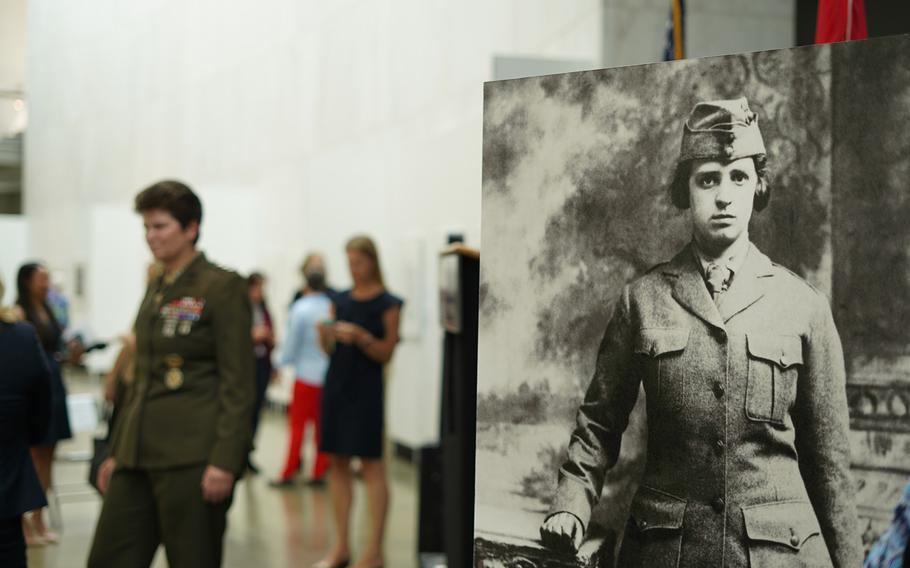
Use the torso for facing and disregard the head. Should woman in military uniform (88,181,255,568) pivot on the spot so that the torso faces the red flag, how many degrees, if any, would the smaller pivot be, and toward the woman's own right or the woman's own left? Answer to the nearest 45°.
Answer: approximately 135° to the woman's own left

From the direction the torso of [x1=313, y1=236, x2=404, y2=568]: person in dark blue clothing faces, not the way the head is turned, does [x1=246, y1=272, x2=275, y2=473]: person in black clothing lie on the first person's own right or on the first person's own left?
on the first person's own right

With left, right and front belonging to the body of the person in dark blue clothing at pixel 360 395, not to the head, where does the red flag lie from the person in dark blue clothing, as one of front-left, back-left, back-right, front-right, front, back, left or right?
left

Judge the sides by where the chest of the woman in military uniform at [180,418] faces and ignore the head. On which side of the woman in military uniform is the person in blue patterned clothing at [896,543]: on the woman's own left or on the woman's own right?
on the woman's own left

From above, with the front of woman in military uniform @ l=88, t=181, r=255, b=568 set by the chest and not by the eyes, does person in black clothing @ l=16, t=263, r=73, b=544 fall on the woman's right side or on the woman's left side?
on the woman's right side

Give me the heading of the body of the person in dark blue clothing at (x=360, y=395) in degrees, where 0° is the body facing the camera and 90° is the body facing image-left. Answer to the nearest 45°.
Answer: approximately 45°

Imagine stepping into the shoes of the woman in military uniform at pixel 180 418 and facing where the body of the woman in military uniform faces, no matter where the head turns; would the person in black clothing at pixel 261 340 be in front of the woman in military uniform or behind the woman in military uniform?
behind

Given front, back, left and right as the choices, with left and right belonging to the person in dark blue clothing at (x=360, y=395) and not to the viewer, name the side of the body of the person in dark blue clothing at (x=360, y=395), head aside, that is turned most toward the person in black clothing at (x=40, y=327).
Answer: right

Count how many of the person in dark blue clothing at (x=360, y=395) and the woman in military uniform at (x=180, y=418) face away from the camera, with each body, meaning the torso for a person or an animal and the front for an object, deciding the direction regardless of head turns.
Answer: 0

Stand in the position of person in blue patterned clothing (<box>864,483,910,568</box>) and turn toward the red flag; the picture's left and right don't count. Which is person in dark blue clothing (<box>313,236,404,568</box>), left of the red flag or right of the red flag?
left

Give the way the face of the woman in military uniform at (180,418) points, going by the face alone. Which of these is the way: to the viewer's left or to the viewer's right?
to the viewer's left
